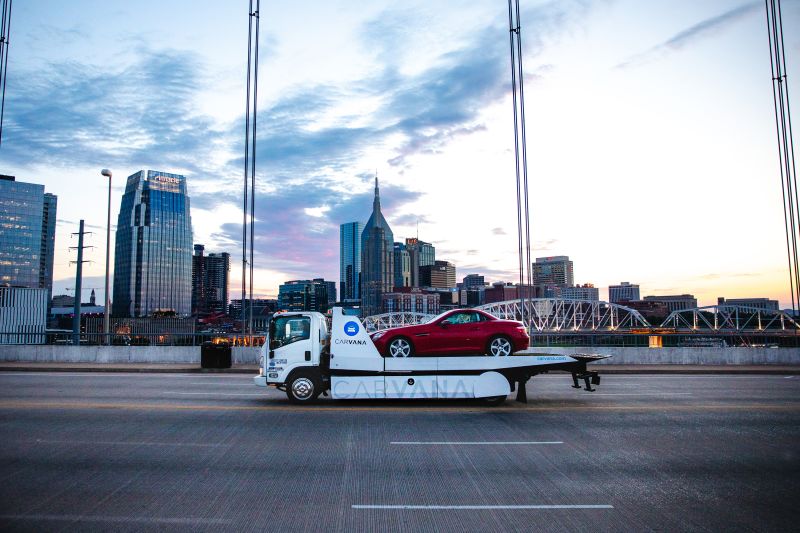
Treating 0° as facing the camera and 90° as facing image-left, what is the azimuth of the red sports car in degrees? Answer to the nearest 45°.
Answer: approximately 90°

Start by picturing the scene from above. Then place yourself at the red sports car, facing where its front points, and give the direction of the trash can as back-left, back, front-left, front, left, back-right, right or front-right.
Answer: front-right

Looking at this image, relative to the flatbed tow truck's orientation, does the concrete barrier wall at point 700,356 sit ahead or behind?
behind

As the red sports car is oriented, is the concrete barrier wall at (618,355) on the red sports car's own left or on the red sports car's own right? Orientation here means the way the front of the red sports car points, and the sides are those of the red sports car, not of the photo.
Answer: on the red sports car's own right

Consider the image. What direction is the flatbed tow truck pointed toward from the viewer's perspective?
to the viewer's left
